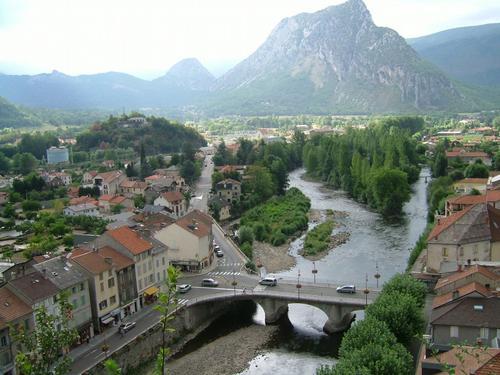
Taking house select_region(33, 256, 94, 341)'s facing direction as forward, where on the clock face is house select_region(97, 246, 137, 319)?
house select_region(97, 246, 137, 319) is roughly at 9 o'clock from house select_region(33, 256, 94, 341).

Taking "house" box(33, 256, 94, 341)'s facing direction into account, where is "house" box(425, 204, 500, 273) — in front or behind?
in front

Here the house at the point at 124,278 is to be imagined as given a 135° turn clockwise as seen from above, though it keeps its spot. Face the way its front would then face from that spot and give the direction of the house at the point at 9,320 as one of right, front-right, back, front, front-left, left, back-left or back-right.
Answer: front-left

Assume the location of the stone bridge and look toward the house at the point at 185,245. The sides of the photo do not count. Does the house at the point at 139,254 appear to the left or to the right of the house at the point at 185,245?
left

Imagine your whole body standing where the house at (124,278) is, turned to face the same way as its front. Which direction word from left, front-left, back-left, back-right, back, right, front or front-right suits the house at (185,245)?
left

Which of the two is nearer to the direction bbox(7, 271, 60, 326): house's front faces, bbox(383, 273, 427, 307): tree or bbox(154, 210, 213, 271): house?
the tree

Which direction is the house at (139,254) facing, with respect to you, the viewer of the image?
facing the viewer and to the right of the viewer

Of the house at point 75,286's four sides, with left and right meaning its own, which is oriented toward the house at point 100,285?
left

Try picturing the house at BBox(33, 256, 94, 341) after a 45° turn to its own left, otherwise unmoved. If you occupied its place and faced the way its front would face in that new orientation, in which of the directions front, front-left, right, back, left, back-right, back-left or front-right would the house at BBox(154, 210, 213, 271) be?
front-left

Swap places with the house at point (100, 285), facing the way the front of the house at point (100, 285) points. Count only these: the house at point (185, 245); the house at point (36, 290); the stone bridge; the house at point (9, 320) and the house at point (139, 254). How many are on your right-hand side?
2

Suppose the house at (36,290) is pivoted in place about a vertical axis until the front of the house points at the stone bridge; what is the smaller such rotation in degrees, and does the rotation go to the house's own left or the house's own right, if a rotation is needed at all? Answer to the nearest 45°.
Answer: approximately 45° to the house's own left

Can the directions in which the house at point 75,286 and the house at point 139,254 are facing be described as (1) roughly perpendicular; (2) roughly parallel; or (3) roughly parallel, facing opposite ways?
roughly parallel

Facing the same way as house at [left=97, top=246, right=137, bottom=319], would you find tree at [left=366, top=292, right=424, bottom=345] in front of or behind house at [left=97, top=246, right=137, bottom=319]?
in front

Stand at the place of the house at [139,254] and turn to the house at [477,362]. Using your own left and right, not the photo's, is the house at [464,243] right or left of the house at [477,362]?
left

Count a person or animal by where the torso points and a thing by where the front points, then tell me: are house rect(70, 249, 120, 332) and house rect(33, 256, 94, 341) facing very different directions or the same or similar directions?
same or similar directions

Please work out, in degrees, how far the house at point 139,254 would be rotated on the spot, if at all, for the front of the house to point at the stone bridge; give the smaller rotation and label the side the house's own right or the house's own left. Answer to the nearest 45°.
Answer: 0° — it already faces it

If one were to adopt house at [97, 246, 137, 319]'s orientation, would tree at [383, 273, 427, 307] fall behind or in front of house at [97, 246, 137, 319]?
in front

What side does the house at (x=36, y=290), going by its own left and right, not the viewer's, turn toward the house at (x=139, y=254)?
left

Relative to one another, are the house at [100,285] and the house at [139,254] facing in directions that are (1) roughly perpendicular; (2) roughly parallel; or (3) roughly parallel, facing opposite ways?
roughly parallel

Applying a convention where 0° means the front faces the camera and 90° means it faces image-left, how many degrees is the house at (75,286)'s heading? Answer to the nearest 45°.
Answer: approximately 315°
